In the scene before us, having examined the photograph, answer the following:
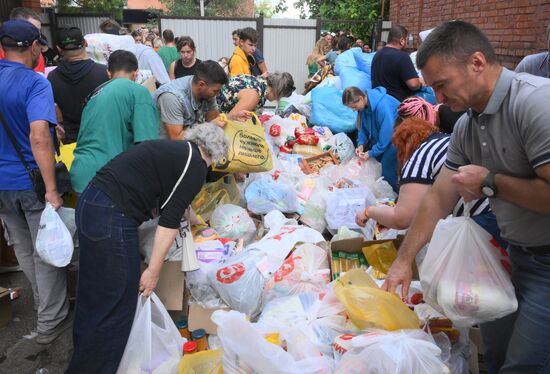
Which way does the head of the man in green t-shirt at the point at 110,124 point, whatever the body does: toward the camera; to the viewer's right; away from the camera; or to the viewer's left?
away from the camera

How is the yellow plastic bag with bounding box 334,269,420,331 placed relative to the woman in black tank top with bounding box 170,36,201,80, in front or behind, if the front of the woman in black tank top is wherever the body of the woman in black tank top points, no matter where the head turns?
in front

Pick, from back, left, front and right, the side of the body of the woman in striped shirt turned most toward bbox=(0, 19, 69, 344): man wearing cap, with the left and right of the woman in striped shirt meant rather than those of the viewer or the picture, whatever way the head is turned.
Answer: front

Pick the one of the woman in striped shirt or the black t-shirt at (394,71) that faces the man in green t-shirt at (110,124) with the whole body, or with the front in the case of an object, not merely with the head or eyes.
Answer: the woman in striped shirt

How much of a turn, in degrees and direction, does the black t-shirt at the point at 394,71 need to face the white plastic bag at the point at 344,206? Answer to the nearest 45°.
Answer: approximately 135° to its right

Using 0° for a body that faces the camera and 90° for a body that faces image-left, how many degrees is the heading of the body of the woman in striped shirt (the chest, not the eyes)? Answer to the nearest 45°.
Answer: approximately 90°

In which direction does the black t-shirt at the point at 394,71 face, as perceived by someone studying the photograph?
facing away from the viewer and to the right of the viewer

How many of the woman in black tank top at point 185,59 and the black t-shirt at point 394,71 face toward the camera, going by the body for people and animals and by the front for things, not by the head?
1
